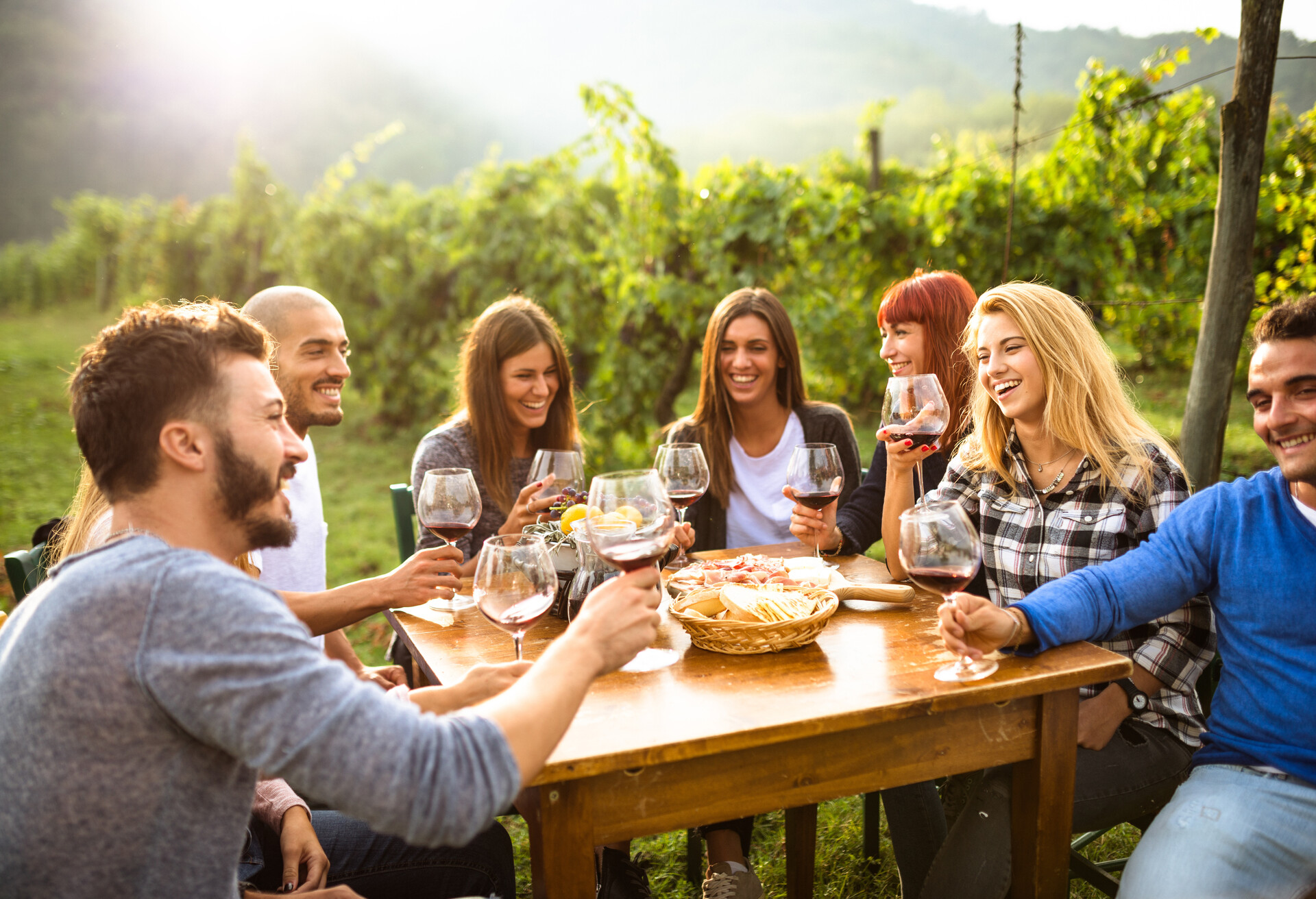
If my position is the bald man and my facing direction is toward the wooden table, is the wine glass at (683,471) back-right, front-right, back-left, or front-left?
front-left

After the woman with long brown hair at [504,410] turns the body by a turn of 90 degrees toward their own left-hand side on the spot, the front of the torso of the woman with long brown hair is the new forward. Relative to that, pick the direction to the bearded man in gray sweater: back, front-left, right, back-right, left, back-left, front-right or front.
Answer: back-right

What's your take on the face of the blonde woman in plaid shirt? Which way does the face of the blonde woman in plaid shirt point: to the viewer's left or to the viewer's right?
to the viewer's left

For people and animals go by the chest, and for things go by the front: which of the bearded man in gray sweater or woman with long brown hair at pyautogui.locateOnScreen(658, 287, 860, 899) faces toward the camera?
the woman with long brown hair

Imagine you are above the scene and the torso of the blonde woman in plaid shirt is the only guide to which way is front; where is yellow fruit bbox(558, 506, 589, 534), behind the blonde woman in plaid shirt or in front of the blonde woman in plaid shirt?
in front

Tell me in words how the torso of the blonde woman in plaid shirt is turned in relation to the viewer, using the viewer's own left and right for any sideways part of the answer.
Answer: facing the viewer and to the left of the viewer

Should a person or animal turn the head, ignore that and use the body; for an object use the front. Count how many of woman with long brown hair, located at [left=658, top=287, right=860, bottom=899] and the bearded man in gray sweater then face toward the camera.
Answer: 1

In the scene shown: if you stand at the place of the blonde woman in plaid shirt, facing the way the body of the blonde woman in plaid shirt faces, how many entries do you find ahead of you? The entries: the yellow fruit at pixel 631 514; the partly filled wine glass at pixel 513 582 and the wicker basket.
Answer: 3

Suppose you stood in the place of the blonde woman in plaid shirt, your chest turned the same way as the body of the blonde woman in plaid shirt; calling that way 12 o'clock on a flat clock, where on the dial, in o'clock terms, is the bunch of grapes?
The bunch of grapes is roughly at 1 o'clock from the blonde woman in plaid shirt.

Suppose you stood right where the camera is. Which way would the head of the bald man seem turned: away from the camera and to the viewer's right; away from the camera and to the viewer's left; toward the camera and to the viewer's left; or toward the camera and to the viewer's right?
toward the camera and to the viewer's right

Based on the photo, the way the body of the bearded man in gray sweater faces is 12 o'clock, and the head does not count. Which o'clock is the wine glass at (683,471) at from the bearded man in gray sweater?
The wine glass is roughly at 12 o'clock from the bearded man in gray sweater.

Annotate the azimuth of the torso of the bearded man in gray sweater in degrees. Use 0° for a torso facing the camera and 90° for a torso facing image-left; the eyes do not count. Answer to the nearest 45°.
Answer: approximately 225°

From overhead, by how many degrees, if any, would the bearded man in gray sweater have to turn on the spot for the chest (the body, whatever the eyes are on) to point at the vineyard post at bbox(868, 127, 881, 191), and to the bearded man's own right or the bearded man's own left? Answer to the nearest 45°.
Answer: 0° — they already face it

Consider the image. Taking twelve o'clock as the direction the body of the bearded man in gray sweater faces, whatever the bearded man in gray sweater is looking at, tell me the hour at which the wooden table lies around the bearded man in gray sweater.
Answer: The wooden table is roughly at 1 o'clock from the bearded man in gray sweater.

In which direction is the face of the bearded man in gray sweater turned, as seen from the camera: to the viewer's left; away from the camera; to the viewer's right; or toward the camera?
to the viewer's right

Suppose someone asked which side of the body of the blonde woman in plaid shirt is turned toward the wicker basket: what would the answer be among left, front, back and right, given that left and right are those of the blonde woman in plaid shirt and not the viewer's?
front

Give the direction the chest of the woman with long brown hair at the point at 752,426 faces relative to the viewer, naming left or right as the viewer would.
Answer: facing the viewer
